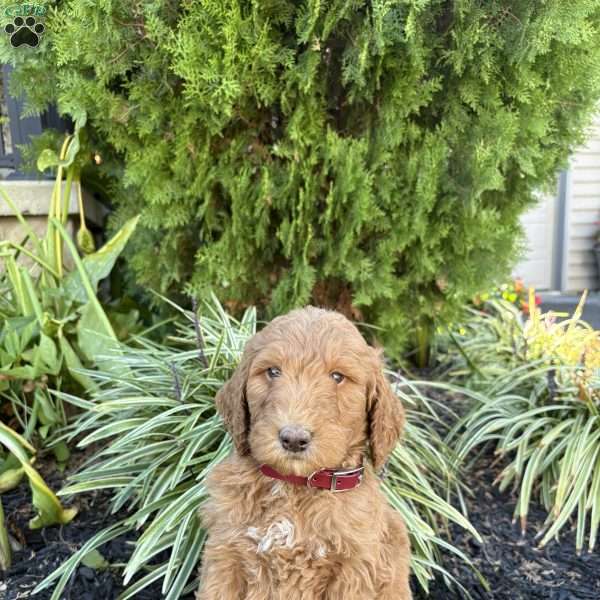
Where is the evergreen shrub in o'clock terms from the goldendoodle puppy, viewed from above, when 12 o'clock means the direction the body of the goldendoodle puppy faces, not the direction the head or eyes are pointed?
The evergreen shrub is roughly at 6 o'clock from the goldendoodle puppy.

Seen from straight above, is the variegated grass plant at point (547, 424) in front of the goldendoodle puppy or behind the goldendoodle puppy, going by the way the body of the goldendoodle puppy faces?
behind

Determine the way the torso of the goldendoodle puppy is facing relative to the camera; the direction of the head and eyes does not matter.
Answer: toward the camera

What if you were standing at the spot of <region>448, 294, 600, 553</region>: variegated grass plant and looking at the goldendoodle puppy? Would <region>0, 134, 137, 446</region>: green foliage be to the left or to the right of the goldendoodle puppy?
right
